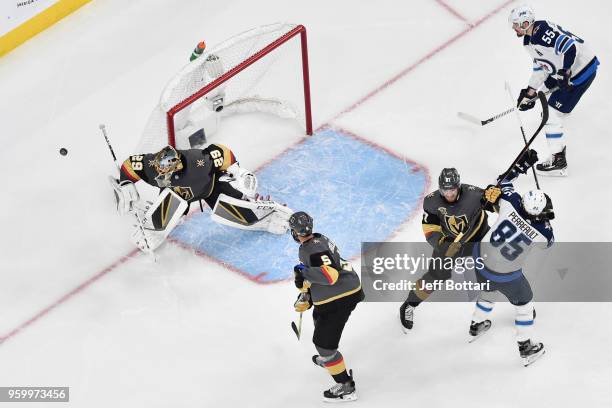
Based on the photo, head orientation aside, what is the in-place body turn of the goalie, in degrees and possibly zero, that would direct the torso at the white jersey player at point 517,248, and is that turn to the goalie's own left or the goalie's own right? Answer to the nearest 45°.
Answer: approximately 45° to the goalie's own left

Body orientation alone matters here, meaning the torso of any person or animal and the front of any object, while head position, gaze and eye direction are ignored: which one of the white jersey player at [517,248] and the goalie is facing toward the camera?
the goalie

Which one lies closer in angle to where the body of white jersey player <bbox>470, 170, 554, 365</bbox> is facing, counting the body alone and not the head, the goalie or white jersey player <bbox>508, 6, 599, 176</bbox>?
the white jersey player

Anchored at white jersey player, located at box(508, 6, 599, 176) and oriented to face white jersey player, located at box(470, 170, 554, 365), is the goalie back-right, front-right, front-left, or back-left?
front-right

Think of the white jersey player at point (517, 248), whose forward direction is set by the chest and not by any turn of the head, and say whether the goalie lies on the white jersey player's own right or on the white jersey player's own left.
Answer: on the white jersey player's own left

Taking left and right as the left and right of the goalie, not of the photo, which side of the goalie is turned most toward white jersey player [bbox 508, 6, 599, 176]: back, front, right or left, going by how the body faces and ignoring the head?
left

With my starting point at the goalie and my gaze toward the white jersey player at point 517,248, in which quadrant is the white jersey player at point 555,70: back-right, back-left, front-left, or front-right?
front-left

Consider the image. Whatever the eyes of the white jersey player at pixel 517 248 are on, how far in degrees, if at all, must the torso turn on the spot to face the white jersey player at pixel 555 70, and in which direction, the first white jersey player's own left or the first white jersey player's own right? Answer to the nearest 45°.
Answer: approximately 45° to the first white jersey player's own left

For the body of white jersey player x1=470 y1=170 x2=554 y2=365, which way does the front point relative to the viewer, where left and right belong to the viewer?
facing away from the viewer and to the right of the viewer

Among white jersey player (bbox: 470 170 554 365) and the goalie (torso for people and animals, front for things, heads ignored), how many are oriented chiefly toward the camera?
1

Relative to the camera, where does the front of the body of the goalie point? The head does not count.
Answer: toward the camera

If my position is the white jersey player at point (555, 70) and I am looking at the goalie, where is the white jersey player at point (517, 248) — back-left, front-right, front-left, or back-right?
front-left
